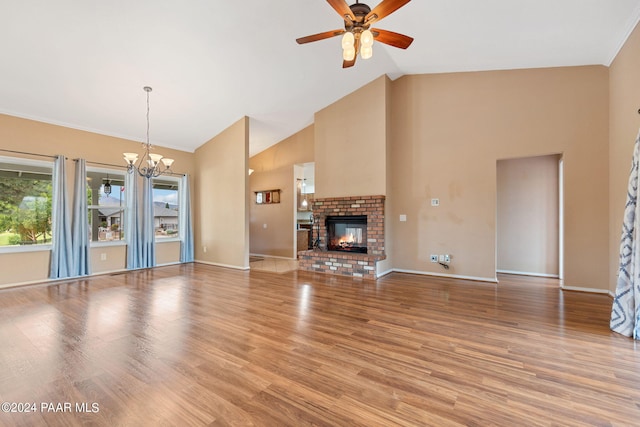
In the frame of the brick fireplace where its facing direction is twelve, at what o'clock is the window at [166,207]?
The window is roughly at 2 o'clock from the brick fireplace.

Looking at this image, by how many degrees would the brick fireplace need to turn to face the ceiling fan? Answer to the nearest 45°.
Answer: approximately 45° to its left

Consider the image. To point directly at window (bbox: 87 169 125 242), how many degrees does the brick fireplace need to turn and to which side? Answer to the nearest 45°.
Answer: approximately 45° to its right

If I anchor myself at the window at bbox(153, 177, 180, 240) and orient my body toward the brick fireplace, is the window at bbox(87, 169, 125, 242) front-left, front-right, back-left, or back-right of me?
back-right

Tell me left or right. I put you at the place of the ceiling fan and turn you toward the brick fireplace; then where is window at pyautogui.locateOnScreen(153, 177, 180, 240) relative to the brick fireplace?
left

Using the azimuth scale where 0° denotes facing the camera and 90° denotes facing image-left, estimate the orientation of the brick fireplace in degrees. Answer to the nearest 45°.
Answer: approximately 45°

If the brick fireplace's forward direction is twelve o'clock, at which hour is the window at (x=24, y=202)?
The window is roughly at 1 o'clock from the brick fireplace.
